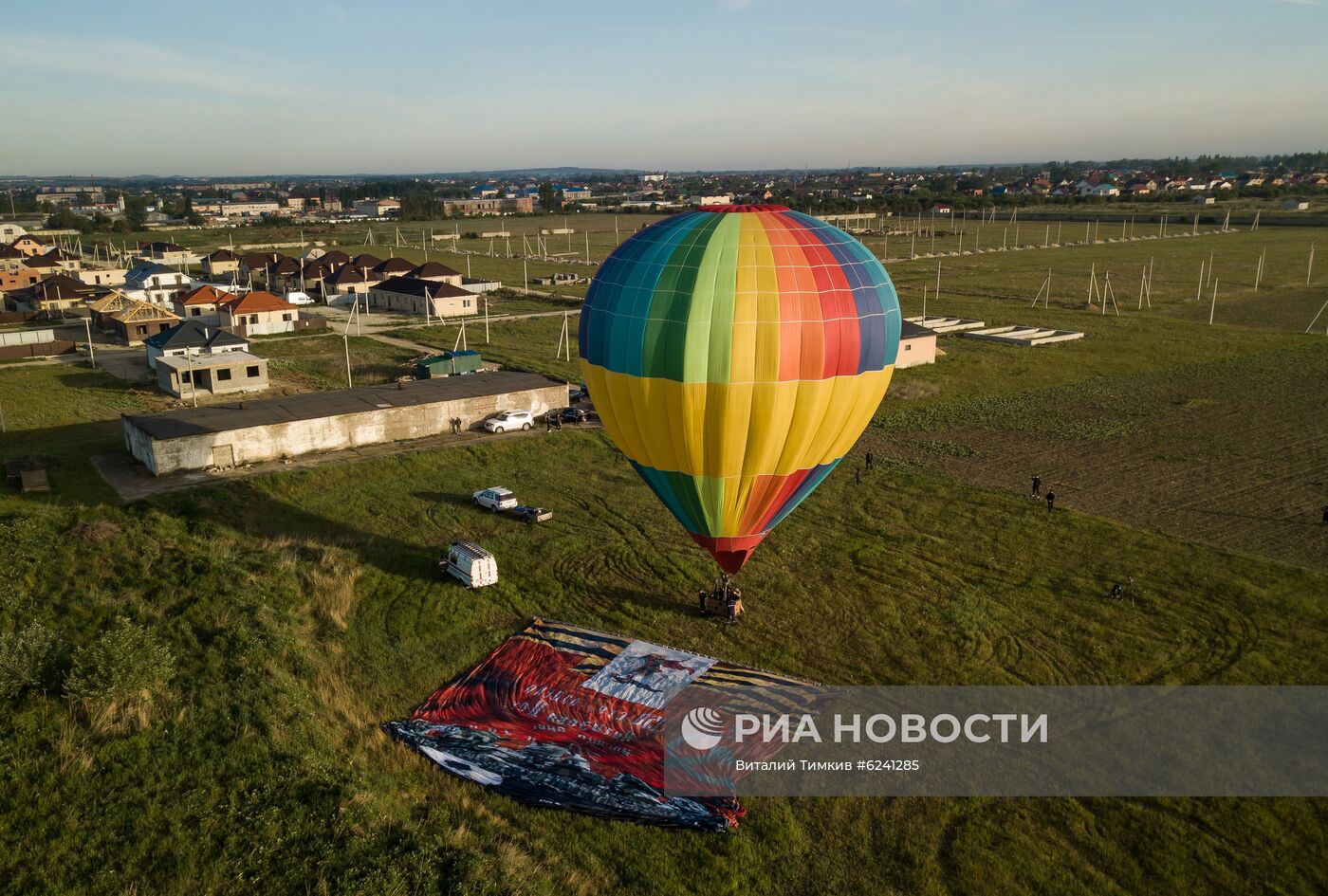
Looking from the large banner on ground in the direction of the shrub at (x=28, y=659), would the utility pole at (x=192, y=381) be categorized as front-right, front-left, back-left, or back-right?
front-right

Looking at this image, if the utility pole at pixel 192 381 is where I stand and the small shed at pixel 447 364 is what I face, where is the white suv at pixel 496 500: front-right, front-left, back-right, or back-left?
front-right

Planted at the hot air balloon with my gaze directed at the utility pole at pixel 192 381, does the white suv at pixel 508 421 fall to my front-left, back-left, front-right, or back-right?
front-right

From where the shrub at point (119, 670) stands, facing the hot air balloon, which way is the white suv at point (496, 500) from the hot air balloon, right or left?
left

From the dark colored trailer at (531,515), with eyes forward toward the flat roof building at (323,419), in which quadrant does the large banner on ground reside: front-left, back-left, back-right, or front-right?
back-left

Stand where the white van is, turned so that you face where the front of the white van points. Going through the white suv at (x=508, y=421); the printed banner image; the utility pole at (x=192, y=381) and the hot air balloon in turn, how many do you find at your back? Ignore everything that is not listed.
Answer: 2

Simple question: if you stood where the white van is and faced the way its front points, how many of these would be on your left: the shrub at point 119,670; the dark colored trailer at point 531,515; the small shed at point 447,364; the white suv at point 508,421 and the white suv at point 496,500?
1
